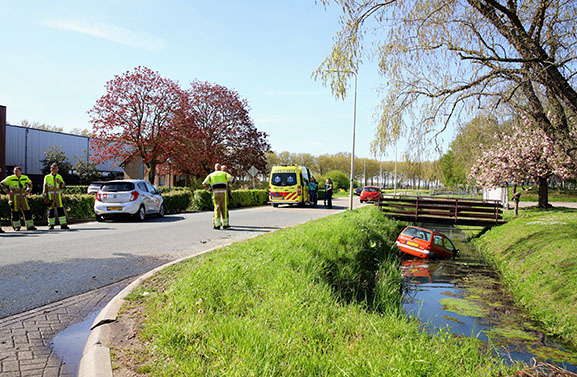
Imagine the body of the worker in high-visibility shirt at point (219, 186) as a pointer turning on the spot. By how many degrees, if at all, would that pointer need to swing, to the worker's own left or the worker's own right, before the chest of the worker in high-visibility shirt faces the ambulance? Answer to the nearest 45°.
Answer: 0° — they already face it

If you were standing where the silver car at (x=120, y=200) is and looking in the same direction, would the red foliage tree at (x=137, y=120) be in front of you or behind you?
in front

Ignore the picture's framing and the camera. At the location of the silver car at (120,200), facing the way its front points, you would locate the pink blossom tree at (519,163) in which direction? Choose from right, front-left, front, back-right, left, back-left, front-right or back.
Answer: front-right

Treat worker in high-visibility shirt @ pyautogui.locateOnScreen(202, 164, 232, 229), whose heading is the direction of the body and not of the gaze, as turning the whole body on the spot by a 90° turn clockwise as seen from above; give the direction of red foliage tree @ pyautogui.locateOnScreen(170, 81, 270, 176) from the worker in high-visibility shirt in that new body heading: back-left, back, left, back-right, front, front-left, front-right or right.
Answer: left

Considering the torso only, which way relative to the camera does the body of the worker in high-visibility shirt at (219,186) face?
away from the camera

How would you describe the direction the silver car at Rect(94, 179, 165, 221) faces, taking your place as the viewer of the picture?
facing away from the viewer and to the right of the viewer

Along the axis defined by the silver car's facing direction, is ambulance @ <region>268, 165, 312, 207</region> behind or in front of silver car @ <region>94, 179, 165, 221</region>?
in front

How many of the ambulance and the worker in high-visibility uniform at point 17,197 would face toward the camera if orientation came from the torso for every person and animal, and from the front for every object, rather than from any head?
1
